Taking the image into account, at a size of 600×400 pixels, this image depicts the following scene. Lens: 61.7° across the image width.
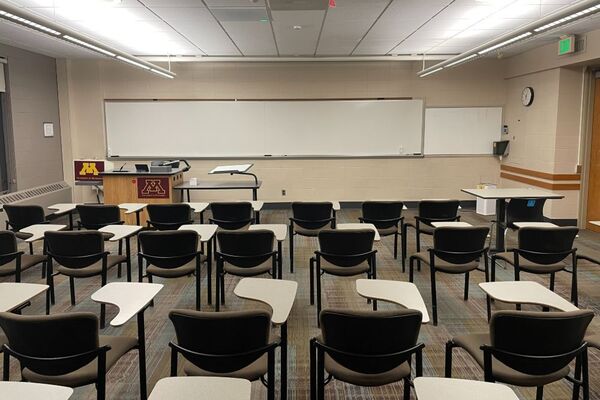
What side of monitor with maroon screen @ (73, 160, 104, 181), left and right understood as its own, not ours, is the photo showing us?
front

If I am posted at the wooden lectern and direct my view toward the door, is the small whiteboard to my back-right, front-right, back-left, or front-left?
front-left

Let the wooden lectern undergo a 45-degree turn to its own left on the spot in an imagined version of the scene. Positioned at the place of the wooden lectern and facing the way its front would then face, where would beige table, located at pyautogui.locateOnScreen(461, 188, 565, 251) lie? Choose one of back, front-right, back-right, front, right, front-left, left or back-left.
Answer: front

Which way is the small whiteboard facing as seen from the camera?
toward the camera

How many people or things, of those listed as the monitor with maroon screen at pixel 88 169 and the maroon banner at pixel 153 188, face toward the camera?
2

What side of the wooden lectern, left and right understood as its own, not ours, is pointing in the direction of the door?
left

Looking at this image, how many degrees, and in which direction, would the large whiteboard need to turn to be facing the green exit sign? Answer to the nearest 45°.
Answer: approximately 45° to its left

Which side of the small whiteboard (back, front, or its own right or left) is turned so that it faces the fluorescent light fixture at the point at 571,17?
front

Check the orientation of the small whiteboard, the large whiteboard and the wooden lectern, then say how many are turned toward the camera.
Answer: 3

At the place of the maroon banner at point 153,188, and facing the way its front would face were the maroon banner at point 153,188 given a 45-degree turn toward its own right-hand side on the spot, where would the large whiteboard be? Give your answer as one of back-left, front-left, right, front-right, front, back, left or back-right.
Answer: back

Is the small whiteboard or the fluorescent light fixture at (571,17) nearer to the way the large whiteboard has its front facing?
the fluorescent light fixture

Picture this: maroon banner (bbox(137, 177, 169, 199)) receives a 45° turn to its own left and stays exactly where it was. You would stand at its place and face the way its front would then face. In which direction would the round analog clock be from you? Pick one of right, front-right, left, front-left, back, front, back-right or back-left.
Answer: front-left

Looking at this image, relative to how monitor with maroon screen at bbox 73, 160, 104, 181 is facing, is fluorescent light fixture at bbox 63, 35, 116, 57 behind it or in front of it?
in front

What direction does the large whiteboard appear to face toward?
toward the camera

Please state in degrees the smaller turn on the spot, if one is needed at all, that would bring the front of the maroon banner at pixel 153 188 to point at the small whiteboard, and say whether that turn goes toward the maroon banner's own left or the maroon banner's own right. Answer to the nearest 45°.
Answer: approximately 90° to the maroon banner's own left

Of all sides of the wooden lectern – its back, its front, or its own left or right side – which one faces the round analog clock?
left

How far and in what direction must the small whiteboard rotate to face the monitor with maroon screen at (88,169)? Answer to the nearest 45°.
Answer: approximately 45° to its right

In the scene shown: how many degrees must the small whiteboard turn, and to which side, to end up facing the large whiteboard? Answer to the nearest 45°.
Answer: approximately 90° to its right
